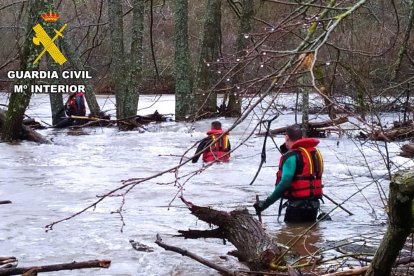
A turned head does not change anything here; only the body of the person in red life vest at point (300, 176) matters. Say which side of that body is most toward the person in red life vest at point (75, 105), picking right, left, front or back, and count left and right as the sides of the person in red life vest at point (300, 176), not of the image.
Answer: front

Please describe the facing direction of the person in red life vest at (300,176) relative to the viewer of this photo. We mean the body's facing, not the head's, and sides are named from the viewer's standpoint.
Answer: facing away from the viewer and to the left of the viewer

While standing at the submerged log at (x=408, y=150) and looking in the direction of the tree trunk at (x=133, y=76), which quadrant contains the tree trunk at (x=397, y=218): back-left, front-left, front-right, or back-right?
back-left

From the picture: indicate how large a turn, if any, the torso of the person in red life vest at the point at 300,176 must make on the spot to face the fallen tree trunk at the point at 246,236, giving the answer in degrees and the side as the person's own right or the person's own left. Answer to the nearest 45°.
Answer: approximately 135° to the person's own left

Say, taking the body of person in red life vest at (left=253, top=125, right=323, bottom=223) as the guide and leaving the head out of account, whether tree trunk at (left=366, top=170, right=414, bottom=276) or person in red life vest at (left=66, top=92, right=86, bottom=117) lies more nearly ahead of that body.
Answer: the person in red life vest

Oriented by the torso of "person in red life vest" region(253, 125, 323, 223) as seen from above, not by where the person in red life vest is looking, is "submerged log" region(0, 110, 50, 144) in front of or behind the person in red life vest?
in front

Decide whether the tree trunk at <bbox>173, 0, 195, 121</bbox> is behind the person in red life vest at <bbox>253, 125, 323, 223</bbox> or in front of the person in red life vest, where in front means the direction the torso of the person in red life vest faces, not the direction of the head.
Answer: in front

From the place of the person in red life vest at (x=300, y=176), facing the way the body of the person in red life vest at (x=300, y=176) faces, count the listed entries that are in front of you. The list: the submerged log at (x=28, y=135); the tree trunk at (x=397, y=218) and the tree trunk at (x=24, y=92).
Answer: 2

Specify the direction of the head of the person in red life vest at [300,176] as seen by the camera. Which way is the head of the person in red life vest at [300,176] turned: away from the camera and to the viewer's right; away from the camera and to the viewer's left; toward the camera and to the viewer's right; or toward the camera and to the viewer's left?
away from the camera and to the viewer's left

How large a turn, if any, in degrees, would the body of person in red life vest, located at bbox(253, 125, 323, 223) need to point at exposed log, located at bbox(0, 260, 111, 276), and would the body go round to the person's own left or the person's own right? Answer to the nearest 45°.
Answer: approximately 90° to the person's own left

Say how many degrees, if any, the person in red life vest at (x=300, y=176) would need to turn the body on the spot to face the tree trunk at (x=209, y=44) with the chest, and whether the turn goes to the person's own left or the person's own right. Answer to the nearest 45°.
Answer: approximately 45° to the person's own right
